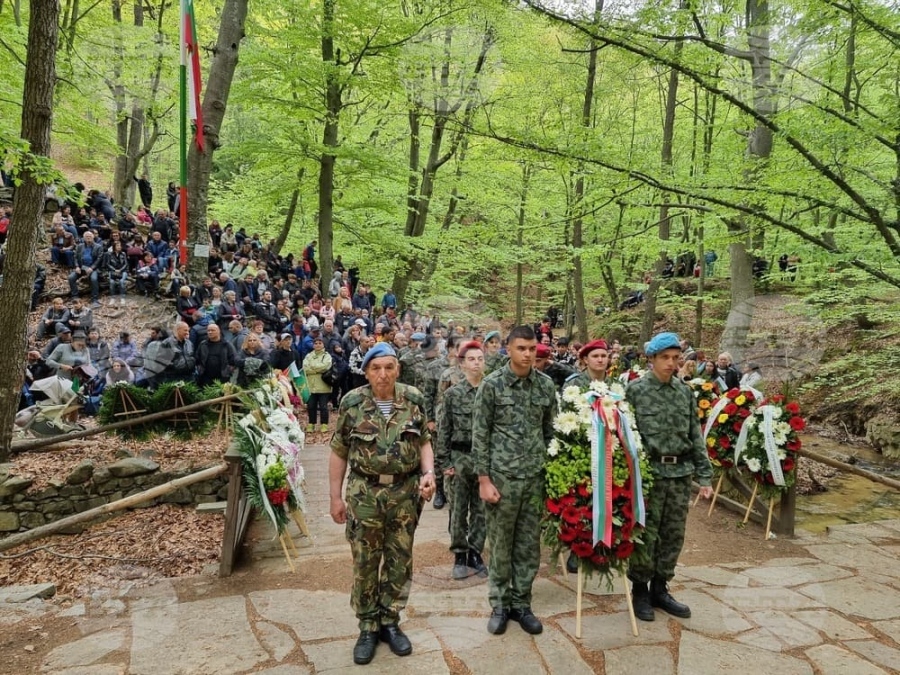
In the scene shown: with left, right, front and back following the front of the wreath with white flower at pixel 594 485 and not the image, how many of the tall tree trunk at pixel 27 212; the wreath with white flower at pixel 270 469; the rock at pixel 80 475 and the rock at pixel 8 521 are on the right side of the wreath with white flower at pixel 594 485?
4

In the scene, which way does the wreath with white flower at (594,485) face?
toward the camera

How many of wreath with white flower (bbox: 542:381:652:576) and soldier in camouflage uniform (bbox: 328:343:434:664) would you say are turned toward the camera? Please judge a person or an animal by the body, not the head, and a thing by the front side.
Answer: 2

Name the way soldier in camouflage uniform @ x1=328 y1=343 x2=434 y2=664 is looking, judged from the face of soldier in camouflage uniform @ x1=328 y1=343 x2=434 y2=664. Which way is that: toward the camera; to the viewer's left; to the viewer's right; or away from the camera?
toward the camera

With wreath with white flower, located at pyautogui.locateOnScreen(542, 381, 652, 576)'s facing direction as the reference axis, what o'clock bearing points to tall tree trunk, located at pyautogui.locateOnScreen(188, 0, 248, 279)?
The tall tree trunk is roughly at 4 o'clock from the wreath with white flower.

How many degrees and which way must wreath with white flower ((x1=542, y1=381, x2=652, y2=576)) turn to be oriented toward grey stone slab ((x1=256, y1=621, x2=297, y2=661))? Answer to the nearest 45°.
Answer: approximately 90° to its right

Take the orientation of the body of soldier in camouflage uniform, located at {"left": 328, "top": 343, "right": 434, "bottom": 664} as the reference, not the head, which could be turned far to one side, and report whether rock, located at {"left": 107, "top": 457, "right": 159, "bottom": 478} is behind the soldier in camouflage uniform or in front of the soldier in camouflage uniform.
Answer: behind

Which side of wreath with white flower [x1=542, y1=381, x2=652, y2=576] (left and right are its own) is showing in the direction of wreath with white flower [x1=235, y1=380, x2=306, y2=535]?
right

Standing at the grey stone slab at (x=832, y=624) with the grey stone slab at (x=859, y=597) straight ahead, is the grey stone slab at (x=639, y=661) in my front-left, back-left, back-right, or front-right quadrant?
back-left

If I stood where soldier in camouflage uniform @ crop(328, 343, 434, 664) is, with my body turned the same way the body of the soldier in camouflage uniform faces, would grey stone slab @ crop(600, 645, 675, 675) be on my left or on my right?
on my left

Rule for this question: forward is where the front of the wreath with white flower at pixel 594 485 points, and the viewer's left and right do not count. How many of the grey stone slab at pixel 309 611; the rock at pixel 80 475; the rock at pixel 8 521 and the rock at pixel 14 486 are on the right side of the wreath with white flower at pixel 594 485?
4

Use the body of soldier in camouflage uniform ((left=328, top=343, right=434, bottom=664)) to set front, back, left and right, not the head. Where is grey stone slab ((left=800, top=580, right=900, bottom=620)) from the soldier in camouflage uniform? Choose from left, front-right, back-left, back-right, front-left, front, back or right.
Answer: left

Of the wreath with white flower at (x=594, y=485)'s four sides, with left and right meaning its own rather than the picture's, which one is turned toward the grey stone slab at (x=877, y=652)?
left

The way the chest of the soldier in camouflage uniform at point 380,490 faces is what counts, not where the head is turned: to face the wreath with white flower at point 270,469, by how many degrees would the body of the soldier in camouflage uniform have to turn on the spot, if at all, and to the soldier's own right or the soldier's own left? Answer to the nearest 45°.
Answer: approximately 135° to the soldier's own right

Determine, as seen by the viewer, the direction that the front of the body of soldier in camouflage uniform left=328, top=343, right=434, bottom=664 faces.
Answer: toward the camera

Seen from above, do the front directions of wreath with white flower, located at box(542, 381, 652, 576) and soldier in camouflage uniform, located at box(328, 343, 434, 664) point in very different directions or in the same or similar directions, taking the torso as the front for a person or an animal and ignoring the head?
same or similar directions
